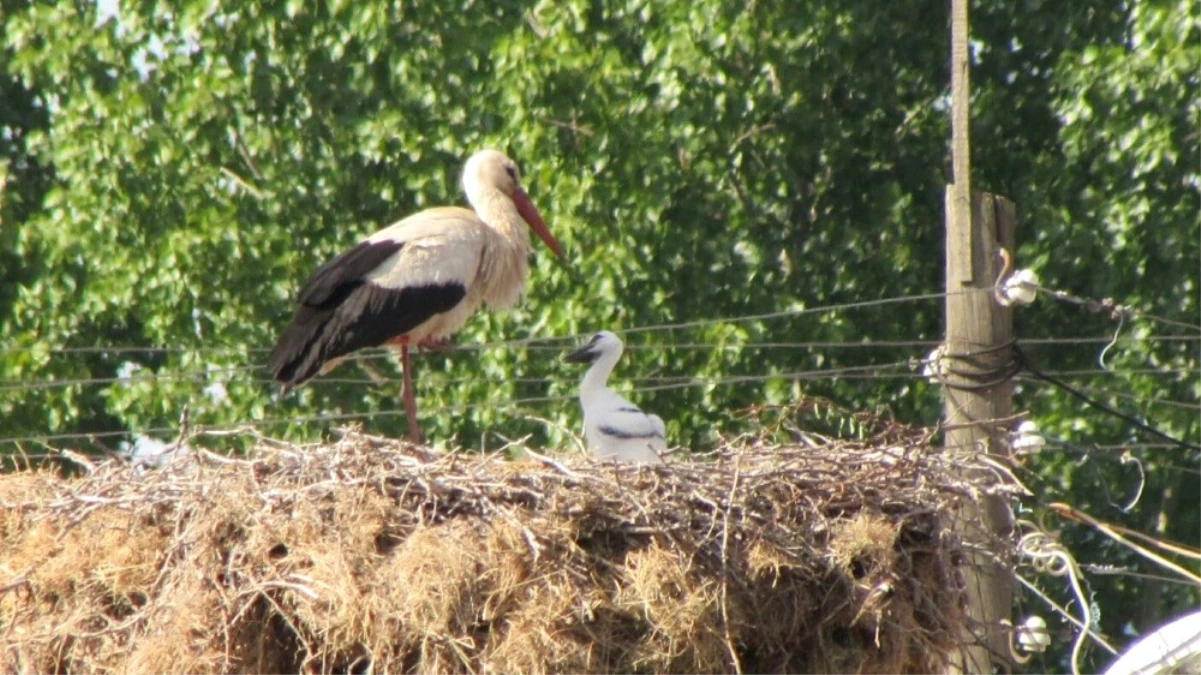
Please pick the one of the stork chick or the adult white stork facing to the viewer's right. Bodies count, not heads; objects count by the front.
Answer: the adult white stork

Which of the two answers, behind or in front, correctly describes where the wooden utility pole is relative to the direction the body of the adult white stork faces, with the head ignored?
in front

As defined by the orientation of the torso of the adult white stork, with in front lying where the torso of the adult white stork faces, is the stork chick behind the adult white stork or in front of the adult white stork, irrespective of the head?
in front

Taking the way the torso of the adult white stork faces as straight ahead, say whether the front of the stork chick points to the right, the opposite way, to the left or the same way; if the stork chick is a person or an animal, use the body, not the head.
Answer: the opposite way

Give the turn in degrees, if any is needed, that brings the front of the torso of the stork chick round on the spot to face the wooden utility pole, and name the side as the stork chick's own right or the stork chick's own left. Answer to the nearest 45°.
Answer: approximately 180°

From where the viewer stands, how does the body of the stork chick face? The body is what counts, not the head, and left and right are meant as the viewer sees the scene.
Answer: facing to the left of the viewer

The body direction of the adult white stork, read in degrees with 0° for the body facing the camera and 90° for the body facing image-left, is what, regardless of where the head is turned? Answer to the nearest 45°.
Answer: approximately 270°

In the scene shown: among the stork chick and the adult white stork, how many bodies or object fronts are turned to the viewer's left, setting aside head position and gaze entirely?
1
